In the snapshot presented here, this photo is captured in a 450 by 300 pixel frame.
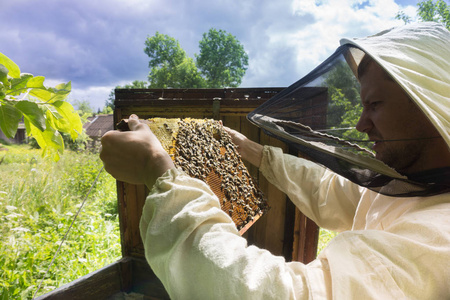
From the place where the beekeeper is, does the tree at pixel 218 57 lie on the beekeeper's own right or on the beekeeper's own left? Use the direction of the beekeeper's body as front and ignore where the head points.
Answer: on the beekeeper's own right

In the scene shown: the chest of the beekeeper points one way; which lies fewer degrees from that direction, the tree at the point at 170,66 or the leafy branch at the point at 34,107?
the leafy branch

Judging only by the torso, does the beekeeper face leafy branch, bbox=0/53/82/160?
yes

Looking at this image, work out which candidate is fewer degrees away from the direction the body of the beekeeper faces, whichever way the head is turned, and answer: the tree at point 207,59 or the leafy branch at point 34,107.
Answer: the leafy branch

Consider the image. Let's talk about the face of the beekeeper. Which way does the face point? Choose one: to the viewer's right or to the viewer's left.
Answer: to the viewer's left

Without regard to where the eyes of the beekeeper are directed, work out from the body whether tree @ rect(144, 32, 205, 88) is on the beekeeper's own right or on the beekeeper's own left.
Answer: on the beekeeper's own right

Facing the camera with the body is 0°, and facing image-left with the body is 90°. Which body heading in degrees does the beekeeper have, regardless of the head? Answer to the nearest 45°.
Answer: approximately 90°

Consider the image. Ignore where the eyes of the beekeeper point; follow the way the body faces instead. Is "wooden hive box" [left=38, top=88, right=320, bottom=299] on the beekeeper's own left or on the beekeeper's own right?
on the beekeeper's own right
